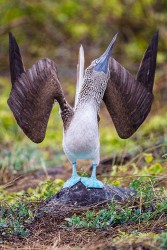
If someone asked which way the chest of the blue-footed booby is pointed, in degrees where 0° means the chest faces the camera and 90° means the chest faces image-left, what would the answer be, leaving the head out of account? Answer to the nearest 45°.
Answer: approximately 0°
